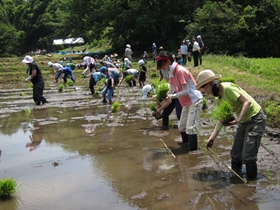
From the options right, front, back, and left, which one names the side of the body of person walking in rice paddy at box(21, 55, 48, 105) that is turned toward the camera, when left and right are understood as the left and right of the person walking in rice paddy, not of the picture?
left

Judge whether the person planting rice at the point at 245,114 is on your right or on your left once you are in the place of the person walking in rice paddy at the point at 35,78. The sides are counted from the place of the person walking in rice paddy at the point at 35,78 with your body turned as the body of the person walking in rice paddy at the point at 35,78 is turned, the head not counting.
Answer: on your left

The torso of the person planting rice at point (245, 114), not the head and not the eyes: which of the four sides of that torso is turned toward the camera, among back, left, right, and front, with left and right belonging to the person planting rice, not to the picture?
left

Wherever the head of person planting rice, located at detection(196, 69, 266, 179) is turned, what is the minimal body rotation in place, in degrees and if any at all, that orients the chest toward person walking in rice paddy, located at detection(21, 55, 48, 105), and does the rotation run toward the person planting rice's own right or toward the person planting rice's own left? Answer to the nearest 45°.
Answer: approximately 45° to the person planting rice's own right

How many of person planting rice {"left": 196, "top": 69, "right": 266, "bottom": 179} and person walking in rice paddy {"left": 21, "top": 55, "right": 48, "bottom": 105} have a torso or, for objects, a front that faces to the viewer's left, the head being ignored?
2

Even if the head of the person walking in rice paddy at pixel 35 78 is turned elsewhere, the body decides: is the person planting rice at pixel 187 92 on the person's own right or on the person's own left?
on the person's own left

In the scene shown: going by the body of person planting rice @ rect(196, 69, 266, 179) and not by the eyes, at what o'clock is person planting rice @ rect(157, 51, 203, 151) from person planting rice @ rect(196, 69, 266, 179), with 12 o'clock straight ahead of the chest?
person planting rice @ rect(157, 51, 203, 151) is roughly at 2 o'clock from person planting rice @ rect(196, 69, 266, 179).
